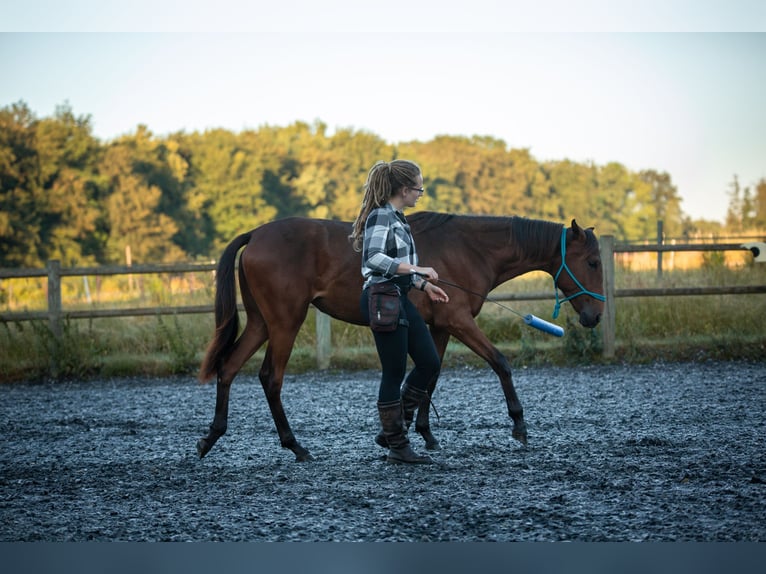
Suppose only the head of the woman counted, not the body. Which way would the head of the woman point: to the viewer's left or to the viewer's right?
to the viewer's right

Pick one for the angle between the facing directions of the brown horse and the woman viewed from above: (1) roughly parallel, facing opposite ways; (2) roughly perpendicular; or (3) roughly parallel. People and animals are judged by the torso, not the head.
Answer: roughly parallel

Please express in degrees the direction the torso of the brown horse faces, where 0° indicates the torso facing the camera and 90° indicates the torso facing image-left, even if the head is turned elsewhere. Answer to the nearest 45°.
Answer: approximately 270°

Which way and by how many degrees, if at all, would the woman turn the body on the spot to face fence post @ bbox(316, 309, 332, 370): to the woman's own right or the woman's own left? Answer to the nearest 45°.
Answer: approximately 90° to the woman's own left

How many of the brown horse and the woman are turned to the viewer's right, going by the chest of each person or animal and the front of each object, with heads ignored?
2

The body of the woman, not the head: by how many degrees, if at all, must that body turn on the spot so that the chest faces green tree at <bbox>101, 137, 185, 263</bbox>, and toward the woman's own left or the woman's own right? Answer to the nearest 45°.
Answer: approximately 90° to the woman's own left

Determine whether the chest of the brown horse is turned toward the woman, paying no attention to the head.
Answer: no

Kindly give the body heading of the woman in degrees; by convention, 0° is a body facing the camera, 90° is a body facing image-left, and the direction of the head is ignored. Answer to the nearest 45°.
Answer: approximately 270°

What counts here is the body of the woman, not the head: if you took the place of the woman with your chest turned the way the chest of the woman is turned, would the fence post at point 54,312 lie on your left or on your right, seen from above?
on your left

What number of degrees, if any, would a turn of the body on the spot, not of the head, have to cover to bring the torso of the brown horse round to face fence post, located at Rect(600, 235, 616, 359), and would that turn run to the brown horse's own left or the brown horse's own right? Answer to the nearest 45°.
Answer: approximately 45° to the brown horse's own left

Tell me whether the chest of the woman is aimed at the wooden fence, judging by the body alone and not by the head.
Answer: no

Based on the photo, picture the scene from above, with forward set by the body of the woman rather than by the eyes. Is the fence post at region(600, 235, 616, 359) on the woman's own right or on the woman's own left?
on the woman's own left
